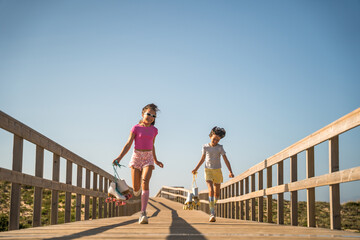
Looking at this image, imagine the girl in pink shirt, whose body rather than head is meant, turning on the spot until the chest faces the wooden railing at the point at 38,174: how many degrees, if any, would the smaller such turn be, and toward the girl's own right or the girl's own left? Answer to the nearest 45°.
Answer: approximately 45° to the girl's own right

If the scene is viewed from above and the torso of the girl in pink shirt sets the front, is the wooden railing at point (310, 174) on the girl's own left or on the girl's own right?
on the girl's own left

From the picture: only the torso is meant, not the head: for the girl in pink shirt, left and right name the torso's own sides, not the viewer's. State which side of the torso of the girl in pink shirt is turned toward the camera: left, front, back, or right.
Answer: front
